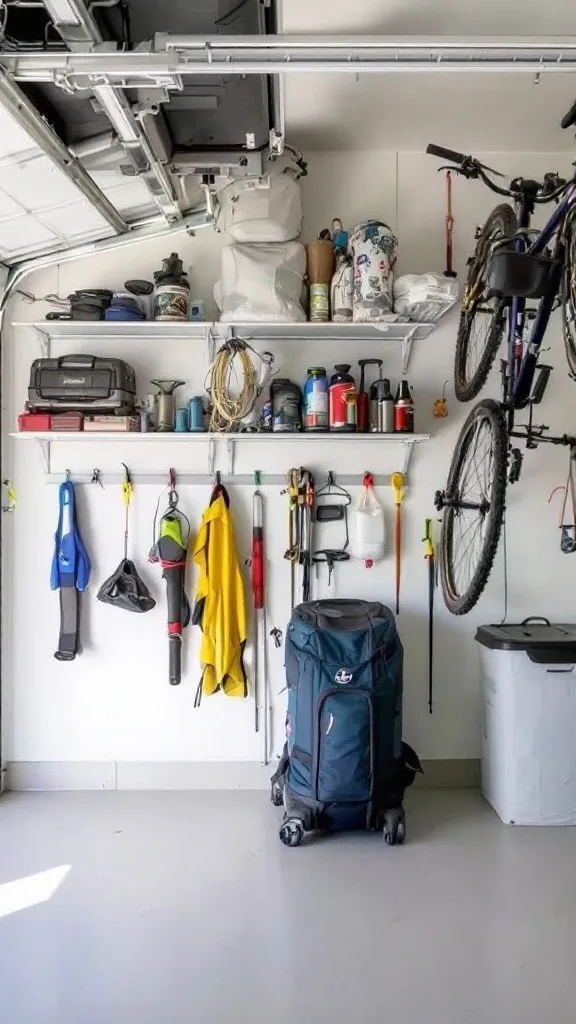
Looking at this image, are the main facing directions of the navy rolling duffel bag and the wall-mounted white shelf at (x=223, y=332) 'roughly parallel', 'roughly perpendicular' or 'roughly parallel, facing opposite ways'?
roughly parallel

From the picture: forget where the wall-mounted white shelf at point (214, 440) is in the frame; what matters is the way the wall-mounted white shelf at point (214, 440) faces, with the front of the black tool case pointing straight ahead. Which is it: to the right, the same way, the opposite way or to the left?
the same way

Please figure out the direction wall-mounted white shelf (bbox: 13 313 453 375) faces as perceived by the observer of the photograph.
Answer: facing the viewer

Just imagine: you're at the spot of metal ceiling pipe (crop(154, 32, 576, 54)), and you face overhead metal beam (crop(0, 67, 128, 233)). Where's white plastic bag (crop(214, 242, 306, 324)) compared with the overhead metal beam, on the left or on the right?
right

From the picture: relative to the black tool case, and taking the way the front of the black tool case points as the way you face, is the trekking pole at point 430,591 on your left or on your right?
on your left

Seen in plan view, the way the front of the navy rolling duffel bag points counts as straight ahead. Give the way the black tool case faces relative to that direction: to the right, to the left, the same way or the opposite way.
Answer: the same way

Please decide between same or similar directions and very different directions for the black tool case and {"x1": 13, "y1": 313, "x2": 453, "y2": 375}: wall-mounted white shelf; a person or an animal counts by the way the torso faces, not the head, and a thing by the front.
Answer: same or similar directions

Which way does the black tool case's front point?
toward the camera

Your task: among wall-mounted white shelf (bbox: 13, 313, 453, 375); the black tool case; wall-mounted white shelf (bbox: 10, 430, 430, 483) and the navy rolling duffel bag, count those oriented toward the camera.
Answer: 4

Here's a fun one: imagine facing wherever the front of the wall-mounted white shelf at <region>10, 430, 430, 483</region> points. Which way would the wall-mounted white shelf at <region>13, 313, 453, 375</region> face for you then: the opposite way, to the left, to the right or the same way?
the same way

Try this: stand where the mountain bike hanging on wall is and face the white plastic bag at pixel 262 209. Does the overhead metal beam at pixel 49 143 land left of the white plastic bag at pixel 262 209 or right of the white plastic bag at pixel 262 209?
left
